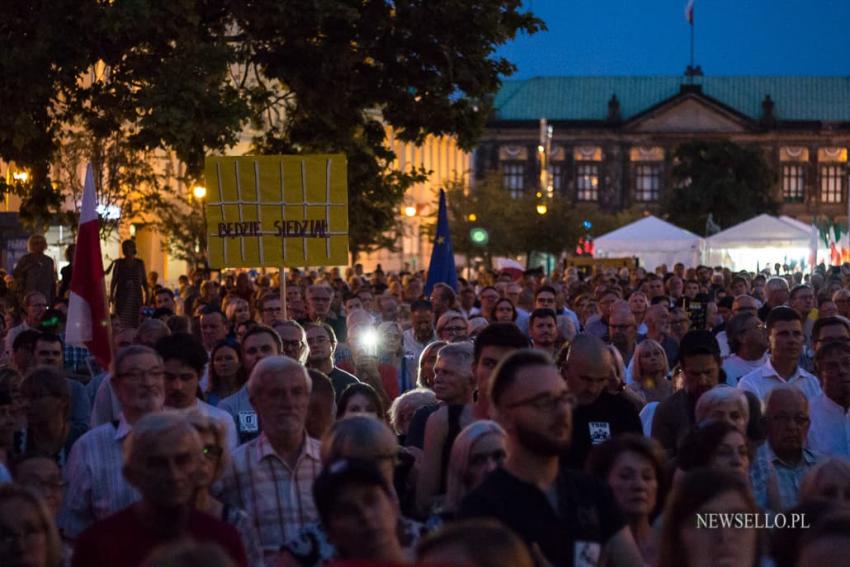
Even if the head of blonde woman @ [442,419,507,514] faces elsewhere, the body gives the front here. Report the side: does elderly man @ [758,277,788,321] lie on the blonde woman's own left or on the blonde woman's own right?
on the blonde woman's own left

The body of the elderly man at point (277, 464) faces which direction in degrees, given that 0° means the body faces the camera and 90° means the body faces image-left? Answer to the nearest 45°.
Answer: approximately 315°

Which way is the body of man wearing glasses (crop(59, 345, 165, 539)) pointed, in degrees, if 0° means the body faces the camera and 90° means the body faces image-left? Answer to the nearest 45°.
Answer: approximately 315°

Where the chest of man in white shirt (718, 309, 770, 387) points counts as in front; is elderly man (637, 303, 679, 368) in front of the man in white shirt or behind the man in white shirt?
behind

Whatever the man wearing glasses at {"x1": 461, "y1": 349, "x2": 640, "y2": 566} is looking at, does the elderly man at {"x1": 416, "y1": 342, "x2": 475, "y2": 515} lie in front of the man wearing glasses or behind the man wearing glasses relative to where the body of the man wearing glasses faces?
behind

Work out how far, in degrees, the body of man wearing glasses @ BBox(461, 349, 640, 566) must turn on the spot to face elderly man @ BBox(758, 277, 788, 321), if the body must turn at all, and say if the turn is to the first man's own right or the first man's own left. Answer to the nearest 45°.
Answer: approximately 135° to the first man's own left
